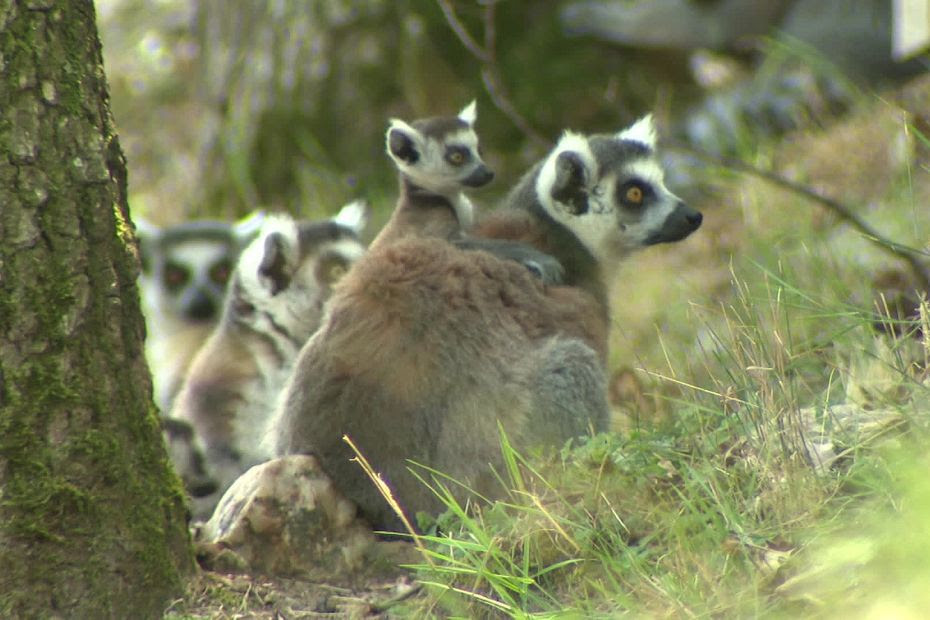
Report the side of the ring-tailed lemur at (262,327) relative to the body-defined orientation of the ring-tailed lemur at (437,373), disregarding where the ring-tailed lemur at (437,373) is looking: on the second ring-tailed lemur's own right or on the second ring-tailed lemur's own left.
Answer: on the second ring-tailed lemur's own left

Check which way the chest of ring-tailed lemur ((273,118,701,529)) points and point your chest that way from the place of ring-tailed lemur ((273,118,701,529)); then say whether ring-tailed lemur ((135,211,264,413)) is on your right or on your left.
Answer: on your left
